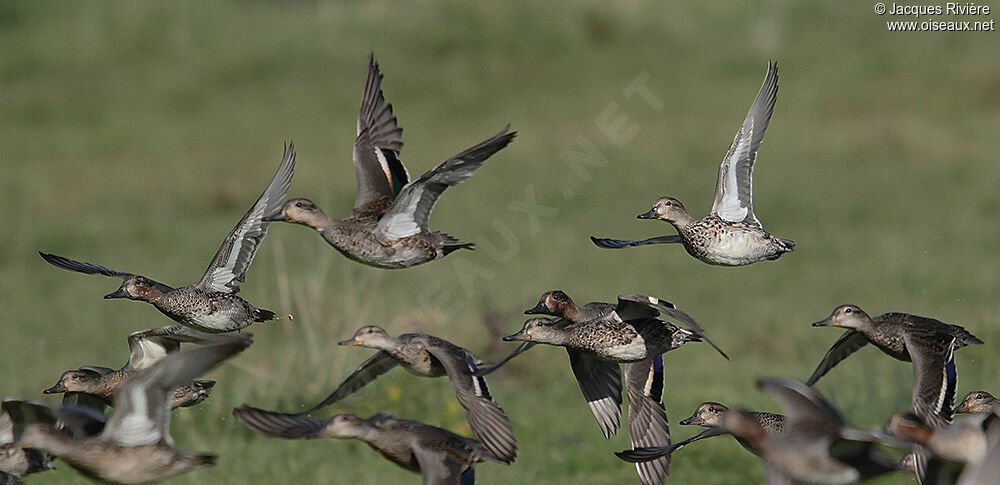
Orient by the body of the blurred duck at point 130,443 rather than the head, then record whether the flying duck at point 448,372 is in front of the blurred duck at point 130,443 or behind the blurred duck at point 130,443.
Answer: behind

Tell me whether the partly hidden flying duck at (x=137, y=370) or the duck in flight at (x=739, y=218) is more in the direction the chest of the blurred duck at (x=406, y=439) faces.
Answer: the partly hidden flying duck

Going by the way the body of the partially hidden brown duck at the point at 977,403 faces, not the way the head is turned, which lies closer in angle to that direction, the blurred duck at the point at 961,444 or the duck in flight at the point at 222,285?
the duck in flight

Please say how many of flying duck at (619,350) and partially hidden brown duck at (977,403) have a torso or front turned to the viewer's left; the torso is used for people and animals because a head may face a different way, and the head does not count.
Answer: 2

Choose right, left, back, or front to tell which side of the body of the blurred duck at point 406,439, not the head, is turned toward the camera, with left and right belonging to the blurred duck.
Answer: left

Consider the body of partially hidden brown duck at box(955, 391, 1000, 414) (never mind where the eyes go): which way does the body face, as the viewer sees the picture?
to the viewer's left

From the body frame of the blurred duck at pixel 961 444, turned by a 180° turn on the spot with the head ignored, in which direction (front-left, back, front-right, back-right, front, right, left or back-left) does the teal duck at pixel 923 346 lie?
left

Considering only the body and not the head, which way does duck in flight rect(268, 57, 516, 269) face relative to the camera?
to the viewer's left

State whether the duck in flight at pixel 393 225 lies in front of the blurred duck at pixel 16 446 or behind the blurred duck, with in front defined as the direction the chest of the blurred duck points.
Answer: behind

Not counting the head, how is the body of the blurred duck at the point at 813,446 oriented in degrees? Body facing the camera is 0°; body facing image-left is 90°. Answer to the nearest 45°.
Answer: approximately 90°

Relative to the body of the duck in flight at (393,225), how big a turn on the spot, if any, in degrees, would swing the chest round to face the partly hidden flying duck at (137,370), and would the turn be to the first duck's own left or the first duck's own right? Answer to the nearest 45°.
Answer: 0° — it already faces it

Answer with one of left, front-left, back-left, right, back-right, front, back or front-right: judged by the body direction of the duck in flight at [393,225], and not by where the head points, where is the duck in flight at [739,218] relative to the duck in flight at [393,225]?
back

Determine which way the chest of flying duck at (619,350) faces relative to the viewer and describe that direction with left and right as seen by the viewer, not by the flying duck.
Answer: facing to the left of the viewer

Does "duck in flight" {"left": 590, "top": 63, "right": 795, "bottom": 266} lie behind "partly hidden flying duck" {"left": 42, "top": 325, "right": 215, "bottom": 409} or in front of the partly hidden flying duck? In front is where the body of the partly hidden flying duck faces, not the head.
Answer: behind
